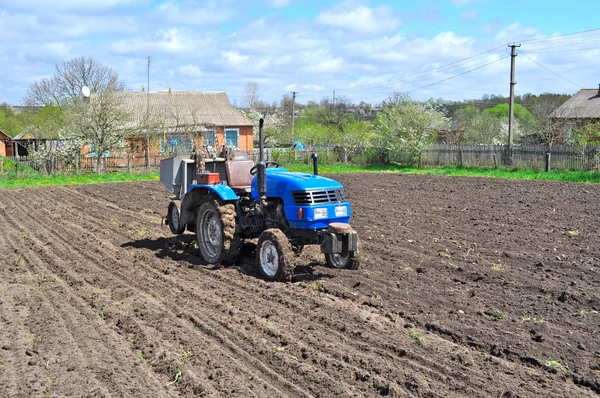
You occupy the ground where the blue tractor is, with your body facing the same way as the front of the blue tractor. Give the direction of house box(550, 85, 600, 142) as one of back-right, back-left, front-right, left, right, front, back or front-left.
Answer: left

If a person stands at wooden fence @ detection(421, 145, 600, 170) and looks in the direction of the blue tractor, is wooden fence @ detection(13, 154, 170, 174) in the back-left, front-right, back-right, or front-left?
front-right

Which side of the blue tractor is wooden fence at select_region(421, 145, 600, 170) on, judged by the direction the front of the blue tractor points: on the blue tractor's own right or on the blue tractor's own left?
on the blue tractor's own left

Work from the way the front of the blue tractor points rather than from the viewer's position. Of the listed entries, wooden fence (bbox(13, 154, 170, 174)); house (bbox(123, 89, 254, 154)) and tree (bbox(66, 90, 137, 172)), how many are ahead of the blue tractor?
0

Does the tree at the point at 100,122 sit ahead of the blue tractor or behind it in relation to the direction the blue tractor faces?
behind

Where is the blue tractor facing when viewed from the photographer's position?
facing the viewer and to the right of the viewer

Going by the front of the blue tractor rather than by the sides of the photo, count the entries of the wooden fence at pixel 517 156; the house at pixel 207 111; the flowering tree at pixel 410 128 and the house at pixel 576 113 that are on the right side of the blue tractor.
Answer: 0

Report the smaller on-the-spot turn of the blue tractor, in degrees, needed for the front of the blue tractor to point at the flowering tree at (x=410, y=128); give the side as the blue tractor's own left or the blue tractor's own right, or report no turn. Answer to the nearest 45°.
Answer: approximately 135° to the blue tractor's own left

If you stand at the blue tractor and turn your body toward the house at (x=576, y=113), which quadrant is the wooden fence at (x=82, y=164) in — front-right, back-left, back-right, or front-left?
front-left

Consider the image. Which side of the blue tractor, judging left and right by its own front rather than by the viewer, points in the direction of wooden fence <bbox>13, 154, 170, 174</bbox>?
back

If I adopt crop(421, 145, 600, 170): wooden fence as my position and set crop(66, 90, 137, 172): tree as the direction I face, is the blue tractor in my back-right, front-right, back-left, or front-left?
front-left

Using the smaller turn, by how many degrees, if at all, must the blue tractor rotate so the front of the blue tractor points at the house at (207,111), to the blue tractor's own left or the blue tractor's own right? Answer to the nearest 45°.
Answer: approximately 135° to the blue tractor's own left

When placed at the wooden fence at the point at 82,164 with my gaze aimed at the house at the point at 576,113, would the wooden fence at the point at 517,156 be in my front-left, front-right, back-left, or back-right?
front-right
